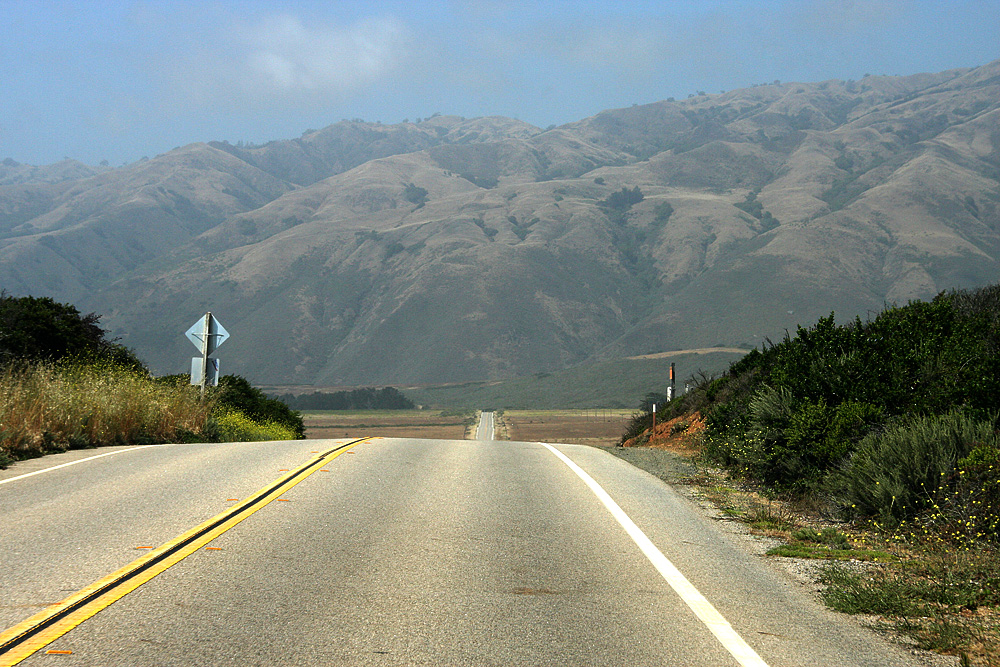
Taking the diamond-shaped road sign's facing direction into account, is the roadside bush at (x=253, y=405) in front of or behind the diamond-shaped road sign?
in front
